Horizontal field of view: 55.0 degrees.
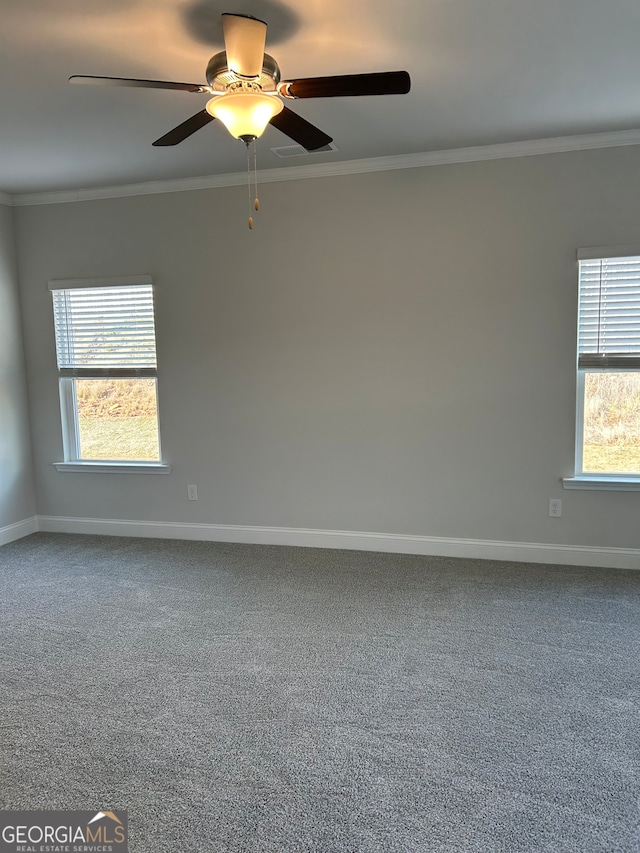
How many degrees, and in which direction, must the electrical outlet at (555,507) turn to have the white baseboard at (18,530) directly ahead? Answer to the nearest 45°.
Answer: approximately 90° to its right

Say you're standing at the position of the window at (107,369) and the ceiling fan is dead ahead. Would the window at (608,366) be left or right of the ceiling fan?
left

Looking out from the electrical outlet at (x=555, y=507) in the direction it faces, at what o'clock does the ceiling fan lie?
The ceiling fan is roughly at 1 o'clock from the electrical outlet.

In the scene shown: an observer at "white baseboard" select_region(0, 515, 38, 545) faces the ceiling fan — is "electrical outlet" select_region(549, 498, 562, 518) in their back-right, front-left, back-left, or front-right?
front-left

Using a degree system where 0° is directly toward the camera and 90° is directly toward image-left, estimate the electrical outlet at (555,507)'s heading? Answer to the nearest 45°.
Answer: approximately 0°

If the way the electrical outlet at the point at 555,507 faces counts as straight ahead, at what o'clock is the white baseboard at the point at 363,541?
The white baseboard is roughly at 3 o'clock from the electrical outlet.

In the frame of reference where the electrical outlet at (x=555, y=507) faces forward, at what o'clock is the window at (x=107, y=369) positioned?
The window is roughly at 3 o'clock from the electrical outlet.
